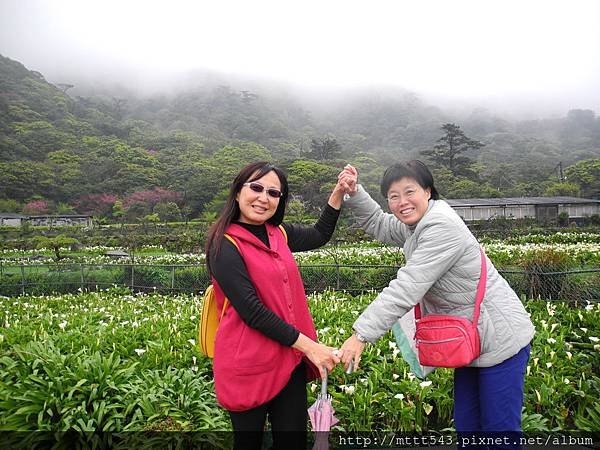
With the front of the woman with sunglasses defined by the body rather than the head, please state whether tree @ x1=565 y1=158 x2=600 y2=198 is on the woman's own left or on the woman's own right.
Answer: on the woman's own left

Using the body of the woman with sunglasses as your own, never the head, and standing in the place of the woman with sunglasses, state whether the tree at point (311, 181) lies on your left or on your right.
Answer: on your left

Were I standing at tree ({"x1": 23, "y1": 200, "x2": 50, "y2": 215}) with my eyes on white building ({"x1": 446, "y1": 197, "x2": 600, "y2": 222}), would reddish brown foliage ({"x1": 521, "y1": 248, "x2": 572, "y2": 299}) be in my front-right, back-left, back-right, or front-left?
front-right

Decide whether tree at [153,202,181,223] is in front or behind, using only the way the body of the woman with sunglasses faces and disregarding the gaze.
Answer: behind

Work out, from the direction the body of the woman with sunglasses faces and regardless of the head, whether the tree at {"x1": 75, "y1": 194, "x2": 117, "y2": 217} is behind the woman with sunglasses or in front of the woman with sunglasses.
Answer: behind

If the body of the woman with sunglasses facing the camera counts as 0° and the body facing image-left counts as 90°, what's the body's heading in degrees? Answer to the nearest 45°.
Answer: approximately 315°

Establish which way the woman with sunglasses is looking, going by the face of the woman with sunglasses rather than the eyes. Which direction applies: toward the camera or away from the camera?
toward the camera
